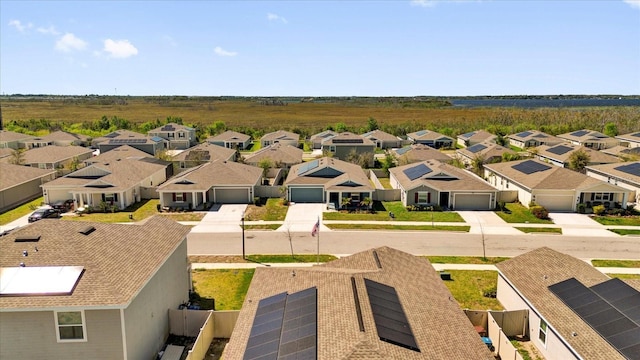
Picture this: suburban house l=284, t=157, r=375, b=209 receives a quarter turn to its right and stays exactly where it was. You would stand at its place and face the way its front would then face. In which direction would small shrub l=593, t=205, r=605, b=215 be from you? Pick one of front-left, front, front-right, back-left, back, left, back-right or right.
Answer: back

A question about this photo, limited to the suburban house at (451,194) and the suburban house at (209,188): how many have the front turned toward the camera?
2

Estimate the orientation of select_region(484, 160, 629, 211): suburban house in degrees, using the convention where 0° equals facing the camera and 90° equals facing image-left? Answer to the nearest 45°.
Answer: approximately 315°

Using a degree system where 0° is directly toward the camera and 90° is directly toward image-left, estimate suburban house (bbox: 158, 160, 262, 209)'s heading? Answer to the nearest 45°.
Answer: approximately 0°

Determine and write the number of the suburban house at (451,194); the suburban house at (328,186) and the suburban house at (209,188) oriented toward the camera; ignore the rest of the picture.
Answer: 3

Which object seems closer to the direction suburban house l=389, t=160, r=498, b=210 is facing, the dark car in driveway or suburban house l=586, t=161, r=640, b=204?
the dark car in driveway

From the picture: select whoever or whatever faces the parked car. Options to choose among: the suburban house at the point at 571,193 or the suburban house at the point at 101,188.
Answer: the suburban house at the point at 101,188

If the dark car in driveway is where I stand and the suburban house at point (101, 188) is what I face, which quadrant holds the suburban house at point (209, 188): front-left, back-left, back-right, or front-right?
front-right

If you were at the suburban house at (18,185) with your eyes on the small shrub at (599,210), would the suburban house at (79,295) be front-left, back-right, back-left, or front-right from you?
front-right

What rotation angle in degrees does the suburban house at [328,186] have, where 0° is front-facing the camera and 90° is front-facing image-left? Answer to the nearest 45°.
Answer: approximately 0°

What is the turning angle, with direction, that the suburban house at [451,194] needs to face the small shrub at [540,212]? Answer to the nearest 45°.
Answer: approximately 90° to its left

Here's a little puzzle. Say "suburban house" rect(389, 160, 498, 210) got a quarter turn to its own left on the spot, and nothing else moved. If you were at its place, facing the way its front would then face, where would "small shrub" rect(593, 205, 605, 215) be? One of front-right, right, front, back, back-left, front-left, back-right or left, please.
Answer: front

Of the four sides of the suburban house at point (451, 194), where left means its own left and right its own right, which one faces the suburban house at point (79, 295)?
front

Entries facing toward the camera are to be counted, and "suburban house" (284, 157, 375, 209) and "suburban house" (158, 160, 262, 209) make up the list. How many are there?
2

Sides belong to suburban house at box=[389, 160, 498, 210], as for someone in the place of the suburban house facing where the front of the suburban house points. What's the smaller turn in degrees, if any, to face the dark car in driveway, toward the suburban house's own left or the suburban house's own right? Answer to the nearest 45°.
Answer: approximately 90° to the suburban house's own right

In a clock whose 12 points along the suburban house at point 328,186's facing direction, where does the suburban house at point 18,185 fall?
the suburban house at point 18,185 is roughly at 3 o'clock from the suburban house at point 328,186.

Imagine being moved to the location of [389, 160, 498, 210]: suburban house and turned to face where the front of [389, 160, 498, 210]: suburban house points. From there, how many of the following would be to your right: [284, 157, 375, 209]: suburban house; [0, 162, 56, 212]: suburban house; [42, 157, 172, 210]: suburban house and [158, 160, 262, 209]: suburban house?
4

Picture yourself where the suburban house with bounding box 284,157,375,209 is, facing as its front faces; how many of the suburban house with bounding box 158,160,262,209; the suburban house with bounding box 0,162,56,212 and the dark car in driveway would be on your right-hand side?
3

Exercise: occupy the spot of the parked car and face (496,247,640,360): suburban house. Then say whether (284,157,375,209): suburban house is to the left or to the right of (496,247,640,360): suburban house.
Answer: left

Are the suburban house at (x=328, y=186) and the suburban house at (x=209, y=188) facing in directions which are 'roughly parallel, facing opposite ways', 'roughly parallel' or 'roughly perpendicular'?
roughly parallel

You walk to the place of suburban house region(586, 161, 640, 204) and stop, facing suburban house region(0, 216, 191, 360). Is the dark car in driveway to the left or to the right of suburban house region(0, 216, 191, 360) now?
right
